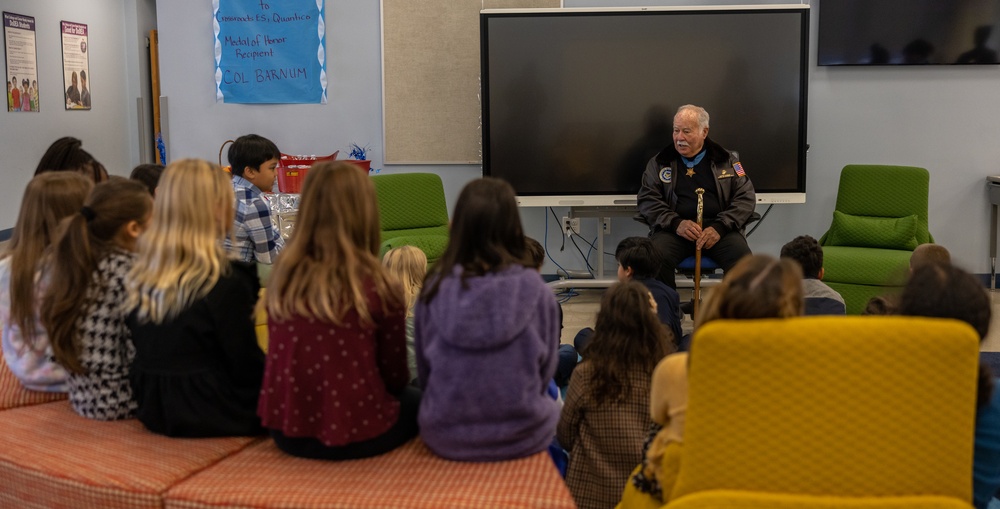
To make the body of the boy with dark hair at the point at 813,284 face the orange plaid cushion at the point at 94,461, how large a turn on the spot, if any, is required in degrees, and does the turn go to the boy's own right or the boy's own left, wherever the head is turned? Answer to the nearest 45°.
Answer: approximately 135° to the boy's own left

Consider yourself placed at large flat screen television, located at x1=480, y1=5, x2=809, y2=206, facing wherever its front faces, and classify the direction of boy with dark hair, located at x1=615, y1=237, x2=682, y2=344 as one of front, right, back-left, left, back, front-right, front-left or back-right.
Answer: front

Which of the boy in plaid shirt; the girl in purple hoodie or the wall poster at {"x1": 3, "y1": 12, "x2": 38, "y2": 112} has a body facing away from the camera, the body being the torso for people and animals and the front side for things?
the girl in purple hoodie

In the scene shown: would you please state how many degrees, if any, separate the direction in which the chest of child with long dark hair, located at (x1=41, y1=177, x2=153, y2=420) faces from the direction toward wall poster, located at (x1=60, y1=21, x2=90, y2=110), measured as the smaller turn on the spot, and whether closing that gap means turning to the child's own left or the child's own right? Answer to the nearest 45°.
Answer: approximately 45° to the child's own left

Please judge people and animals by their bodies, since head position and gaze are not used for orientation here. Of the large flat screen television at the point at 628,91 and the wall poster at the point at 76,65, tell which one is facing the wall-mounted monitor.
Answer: the wall poster

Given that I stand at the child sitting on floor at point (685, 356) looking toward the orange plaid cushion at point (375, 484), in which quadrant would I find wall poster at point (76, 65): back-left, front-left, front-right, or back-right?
front-right

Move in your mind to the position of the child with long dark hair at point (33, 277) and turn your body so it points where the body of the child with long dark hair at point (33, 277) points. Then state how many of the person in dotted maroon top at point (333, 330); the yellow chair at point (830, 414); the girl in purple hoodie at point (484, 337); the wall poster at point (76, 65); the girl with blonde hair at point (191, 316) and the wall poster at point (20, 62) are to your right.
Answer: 4

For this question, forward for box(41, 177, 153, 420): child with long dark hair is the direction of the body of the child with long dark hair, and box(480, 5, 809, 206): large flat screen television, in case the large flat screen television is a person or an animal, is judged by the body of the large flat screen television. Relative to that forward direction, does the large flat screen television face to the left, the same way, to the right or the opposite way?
the opposite way

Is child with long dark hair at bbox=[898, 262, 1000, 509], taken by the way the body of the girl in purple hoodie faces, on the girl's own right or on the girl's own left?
on the girl's own right

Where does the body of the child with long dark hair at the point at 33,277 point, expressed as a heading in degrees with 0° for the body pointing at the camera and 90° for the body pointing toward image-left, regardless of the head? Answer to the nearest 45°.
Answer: approximately 225°

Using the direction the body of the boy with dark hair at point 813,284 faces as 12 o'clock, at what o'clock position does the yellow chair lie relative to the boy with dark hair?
The yellow chair is roughly at 6 o'clock from the boy with dark hair.

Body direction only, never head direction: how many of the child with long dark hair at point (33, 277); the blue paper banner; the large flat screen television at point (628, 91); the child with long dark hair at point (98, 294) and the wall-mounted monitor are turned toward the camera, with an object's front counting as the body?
3

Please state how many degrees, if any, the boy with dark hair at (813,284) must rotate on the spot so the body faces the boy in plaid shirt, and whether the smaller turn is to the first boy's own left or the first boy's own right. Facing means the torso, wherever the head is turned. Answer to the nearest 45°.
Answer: approximately 90° to the first boy's own left

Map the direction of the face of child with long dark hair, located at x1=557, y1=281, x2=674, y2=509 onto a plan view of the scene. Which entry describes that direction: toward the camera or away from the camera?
away from the camera

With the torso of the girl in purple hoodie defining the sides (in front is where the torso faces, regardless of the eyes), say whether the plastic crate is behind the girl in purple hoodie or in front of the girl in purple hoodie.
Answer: in front

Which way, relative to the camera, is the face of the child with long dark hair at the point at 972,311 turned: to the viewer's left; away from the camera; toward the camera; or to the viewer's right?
away from the camera

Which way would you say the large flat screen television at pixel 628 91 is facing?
toward the camera

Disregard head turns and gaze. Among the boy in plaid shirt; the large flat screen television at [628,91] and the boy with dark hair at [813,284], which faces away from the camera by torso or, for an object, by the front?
the boy with dark hair

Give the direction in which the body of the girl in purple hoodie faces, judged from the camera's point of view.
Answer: away from the camera

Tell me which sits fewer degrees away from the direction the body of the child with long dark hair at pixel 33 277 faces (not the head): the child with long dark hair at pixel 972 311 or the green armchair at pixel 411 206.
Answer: the green armchair
